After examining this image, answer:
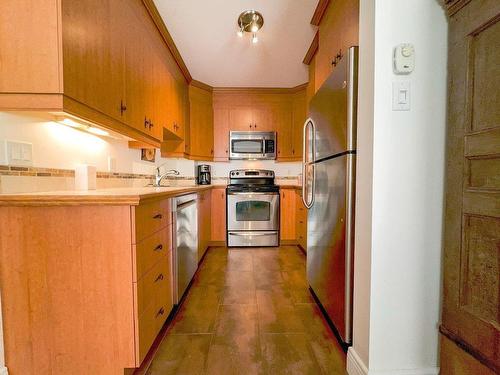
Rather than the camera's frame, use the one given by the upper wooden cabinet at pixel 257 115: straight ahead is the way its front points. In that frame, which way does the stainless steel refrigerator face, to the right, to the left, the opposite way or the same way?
to the right

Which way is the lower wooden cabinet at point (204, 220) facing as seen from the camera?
to the viewer's right

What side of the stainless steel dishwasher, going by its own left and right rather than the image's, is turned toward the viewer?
right

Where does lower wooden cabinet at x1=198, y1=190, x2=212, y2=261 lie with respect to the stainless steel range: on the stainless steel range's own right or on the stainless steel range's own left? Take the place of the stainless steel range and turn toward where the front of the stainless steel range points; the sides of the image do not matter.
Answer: on the stainless steel range's own right

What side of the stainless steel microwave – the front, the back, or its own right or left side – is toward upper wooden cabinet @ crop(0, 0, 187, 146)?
front

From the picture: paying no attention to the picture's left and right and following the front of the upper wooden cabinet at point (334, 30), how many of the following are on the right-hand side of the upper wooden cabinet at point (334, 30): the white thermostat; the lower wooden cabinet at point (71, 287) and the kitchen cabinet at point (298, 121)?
1

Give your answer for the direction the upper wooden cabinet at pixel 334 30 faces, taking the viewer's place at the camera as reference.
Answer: facing to the left of the viewer

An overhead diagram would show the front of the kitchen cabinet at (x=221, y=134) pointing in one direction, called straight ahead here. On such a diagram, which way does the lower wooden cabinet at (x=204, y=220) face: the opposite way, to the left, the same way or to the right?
to the left

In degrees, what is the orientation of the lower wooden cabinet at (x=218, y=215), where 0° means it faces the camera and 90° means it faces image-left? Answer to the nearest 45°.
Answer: approximately 0°

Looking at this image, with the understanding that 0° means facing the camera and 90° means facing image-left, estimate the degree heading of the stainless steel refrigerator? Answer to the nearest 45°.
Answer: approximately 90°
